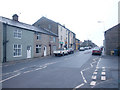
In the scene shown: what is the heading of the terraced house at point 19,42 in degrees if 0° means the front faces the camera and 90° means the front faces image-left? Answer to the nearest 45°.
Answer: approximately 315°

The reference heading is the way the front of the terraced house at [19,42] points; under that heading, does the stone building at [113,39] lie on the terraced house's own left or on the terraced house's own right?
on the terraced house's own left
